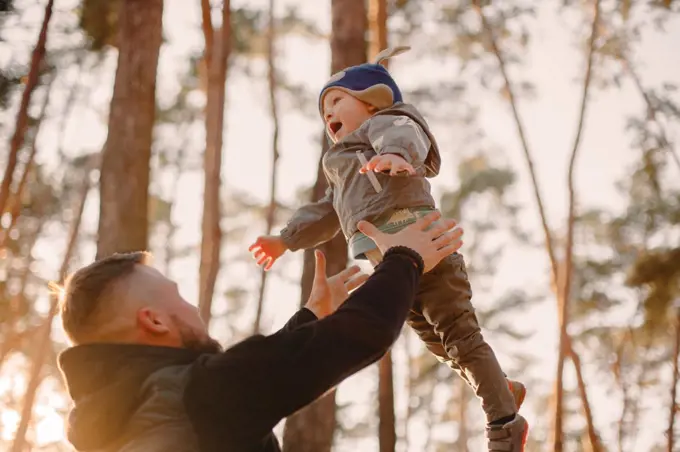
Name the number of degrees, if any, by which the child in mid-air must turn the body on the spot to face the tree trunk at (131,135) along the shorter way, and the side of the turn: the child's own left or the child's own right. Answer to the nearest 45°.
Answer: approximately 90° to the child's own right

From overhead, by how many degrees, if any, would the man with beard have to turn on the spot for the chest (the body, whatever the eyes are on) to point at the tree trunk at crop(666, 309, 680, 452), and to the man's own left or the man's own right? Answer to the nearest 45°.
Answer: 0° — they already face it

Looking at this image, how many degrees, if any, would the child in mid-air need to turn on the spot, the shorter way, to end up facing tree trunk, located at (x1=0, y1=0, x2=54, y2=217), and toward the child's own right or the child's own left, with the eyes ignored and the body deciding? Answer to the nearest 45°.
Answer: approximately 90° to the child's own right

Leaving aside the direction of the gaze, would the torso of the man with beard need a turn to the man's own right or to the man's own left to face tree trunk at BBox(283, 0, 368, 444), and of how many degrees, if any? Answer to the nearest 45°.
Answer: approximately 45° to the man's own left

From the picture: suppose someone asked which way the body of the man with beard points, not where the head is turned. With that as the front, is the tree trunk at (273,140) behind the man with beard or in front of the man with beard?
in front

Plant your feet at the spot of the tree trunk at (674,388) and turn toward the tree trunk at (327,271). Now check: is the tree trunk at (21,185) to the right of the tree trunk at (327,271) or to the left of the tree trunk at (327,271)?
right

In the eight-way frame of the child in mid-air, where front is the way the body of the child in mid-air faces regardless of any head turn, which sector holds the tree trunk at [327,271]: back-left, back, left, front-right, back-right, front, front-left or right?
back-right

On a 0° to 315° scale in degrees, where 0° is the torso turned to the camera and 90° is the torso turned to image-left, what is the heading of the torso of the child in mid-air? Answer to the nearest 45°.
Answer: approximately 45°

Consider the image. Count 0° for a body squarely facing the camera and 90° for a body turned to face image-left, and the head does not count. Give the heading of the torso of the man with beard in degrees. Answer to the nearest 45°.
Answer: approximately 225°

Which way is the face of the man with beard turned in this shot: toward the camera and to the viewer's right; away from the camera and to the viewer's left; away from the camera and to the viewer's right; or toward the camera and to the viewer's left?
away from the camera and to the viewer's right

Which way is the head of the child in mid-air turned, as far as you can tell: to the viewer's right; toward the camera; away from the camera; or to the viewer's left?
to the viewer's left
